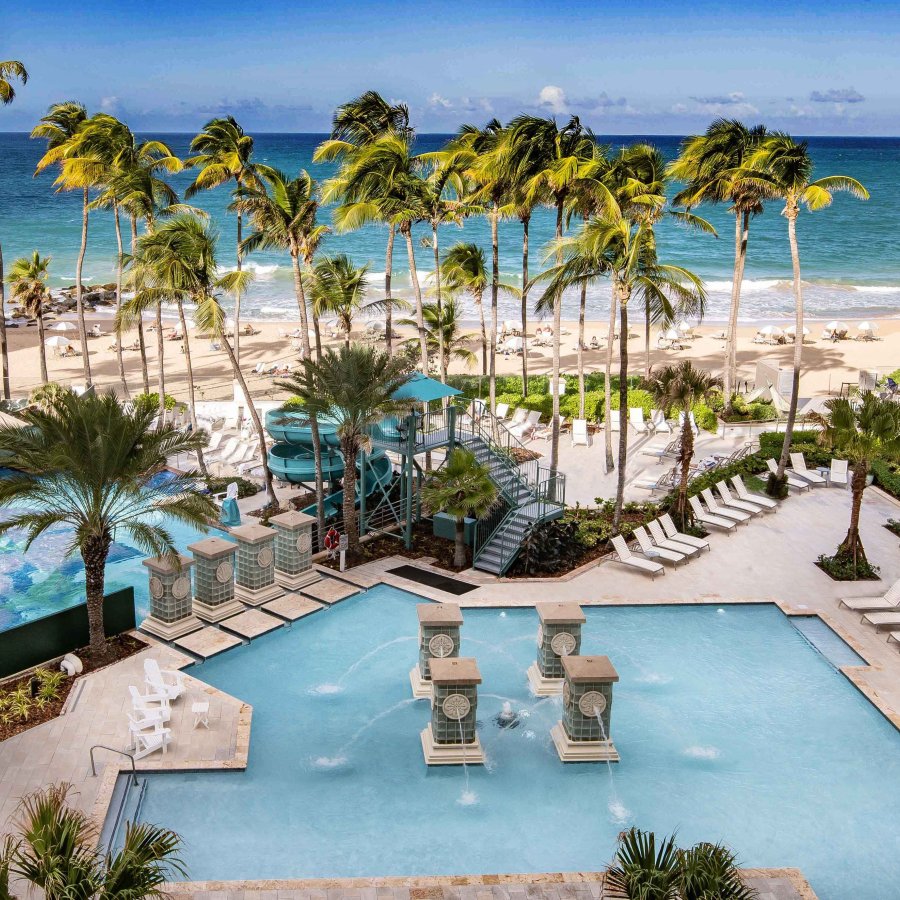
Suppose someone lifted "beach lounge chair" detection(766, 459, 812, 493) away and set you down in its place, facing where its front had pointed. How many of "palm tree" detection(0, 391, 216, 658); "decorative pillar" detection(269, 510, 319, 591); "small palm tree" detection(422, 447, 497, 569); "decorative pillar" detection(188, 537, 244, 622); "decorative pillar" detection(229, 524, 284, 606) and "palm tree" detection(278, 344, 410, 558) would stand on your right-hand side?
6

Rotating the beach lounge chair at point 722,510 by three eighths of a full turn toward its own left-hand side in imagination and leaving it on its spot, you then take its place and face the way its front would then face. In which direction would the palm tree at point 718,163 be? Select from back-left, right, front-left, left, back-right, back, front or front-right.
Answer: front

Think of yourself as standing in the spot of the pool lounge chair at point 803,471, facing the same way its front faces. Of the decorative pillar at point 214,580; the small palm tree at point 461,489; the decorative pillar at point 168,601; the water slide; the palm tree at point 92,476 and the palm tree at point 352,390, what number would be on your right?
6

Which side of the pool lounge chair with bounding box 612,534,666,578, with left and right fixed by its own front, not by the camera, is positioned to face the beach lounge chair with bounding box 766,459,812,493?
left

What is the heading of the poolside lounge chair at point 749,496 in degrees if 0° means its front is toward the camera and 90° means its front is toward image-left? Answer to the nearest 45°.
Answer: approximately 315°

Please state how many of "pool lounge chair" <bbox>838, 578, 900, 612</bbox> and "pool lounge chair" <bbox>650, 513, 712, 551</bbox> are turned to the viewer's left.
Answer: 1

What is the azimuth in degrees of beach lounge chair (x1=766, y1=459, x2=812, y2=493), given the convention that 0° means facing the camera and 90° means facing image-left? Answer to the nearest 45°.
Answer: approximately 315°

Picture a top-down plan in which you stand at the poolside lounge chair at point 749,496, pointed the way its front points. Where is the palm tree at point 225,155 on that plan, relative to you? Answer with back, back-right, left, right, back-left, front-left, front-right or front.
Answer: back-right

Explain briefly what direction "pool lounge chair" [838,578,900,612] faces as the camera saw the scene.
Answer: facing to the left of the viewer

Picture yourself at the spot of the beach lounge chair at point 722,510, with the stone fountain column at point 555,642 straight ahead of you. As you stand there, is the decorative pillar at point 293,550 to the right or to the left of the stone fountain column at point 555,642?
right
